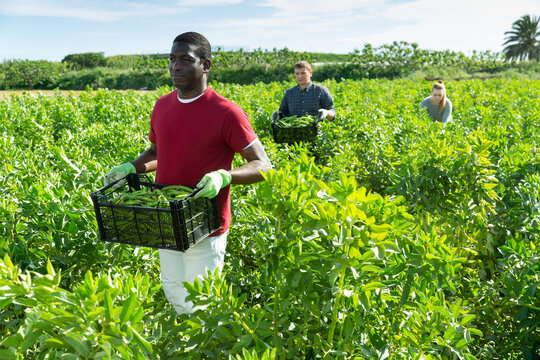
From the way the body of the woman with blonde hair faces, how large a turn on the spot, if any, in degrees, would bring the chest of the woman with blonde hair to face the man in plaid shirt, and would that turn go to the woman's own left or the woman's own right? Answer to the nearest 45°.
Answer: approximately 45° to the woman's own right

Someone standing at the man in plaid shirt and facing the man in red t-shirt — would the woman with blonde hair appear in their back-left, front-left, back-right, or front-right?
back-left

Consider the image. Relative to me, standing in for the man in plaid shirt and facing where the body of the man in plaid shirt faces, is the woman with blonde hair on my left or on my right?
on my left

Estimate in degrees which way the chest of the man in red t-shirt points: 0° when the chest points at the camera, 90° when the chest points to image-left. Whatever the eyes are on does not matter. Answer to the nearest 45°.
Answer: approximately 45°

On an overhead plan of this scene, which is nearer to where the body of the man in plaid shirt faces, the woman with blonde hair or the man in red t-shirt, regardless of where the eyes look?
the man in red t-shirt

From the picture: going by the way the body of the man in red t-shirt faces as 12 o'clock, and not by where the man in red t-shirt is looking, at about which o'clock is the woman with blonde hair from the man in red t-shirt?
The woman with blonde hair is roughly at 6 o'clock from the man in red t-shirt.

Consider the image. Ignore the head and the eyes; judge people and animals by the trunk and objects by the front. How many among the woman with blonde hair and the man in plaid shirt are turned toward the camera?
2

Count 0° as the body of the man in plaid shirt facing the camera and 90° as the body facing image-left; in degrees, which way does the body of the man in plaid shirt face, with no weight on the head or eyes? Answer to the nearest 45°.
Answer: approximately 0°

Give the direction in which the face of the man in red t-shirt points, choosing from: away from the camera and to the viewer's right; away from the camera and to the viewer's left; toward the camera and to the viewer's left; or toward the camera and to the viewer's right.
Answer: toward the camera and to the viewer's left
